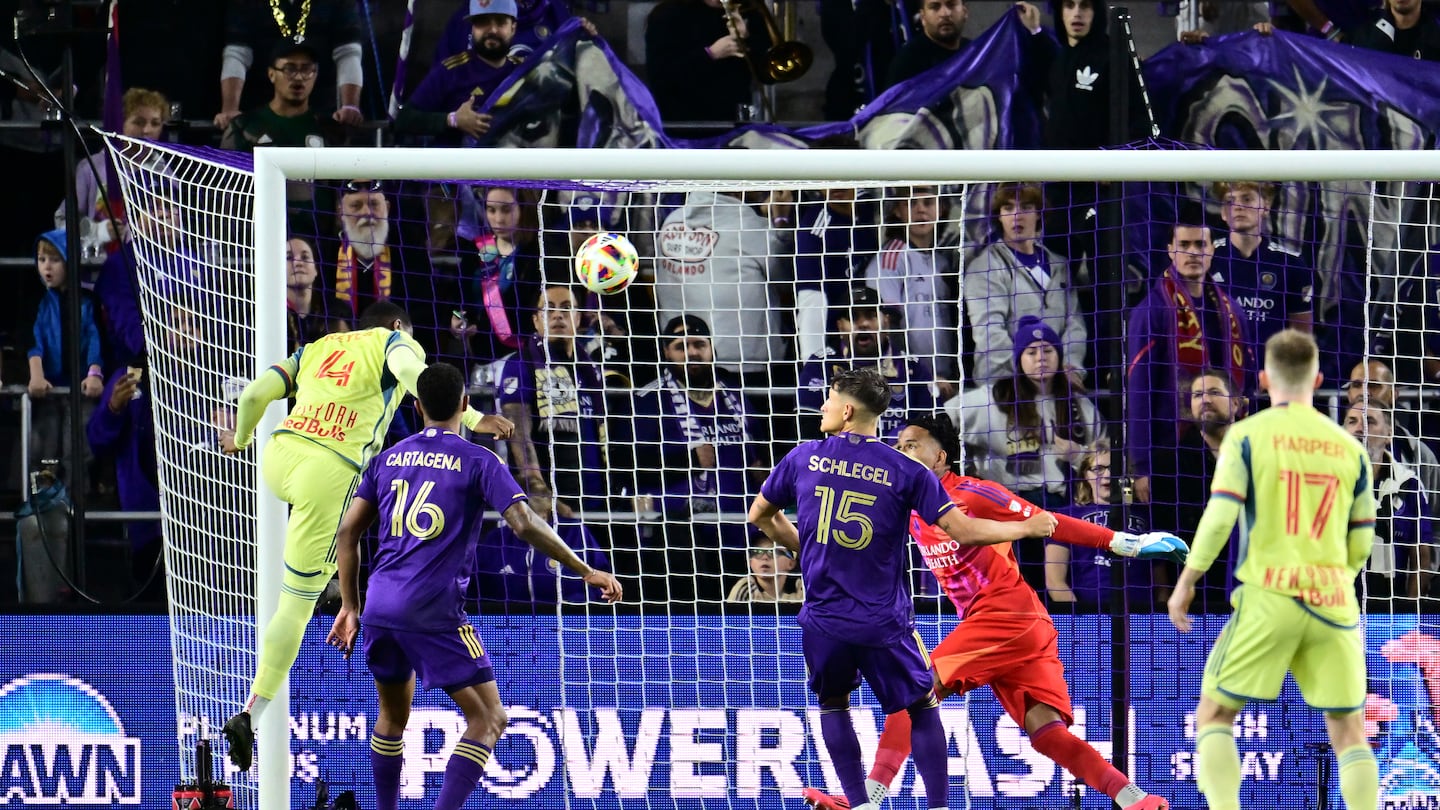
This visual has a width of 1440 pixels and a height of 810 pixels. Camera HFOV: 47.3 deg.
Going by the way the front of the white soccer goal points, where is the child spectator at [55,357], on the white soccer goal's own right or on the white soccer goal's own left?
on the white soccer goal's own right

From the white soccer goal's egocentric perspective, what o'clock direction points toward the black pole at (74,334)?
The black pole is roughly at 3 o'clock from the white soccer goal.

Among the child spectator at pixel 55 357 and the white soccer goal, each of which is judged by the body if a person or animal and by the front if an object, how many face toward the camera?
2

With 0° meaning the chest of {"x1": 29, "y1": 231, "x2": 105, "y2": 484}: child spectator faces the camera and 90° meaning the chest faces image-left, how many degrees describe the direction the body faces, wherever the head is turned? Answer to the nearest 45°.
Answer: approximately 0°
